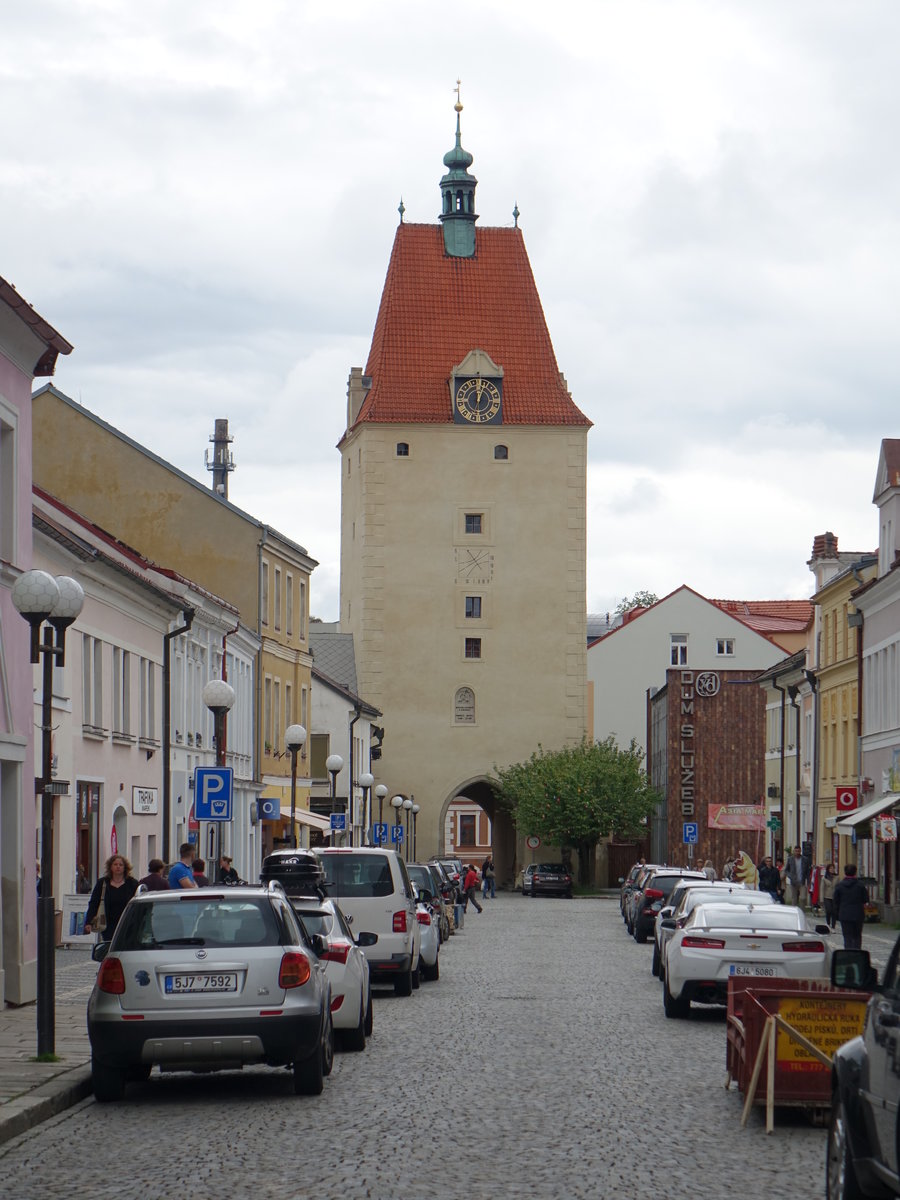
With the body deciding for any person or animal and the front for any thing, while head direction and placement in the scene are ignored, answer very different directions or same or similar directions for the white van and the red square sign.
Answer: very different directions

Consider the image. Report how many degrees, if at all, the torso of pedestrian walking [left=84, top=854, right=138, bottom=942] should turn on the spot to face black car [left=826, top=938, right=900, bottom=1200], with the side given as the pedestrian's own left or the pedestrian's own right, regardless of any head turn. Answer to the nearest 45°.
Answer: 0° — they already face it

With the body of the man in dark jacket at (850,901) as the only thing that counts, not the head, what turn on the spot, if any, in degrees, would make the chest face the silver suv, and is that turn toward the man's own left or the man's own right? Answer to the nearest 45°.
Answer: approximately 180°

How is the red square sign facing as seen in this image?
toward the camera

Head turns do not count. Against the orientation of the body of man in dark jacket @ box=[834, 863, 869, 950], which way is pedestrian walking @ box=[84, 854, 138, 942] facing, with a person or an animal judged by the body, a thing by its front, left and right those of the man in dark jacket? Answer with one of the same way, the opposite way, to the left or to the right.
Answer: the opposite way

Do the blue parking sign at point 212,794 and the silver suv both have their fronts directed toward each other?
yes

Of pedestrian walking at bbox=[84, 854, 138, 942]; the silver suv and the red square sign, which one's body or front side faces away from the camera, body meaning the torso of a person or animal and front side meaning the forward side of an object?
the silver suv

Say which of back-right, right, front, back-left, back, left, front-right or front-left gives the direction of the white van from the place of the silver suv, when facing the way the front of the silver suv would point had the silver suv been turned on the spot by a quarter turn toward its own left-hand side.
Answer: right

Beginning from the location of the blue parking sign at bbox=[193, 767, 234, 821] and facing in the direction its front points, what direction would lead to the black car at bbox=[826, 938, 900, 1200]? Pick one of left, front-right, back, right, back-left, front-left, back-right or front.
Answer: front

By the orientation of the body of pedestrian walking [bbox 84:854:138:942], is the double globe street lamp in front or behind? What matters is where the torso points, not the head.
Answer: in front

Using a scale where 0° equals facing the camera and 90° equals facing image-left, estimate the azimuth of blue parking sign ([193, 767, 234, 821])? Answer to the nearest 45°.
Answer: approximately 0°

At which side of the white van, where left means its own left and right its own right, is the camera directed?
back

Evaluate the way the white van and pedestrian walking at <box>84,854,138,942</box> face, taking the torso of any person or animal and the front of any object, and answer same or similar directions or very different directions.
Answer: very different directions

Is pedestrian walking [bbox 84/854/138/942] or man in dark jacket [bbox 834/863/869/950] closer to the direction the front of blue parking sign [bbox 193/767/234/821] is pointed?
the pedestrian walking
